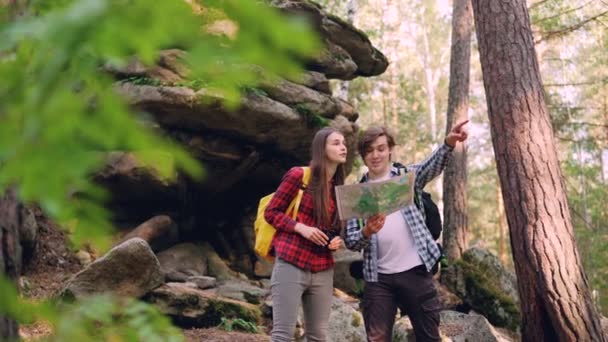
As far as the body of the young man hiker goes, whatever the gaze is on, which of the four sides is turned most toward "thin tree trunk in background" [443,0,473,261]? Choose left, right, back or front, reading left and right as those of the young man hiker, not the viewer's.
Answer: back

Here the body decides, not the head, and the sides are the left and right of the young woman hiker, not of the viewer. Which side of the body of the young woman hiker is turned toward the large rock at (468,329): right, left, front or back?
left

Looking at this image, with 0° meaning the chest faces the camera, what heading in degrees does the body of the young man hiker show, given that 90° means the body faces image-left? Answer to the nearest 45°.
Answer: approximately 0°

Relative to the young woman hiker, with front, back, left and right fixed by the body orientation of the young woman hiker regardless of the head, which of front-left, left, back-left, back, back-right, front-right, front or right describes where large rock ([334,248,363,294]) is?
back-left

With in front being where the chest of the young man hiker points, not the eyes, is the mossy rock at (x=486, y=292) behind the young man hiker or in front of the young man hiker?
behind

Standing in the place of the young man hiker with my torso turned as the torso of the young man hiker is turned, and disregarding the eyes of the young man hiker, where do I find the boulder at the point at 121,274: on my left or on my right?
on my right

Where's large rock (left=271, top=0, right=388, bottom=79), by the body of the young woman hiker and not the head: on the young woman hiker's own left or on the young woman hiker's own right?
on the young woman hiker's own left
